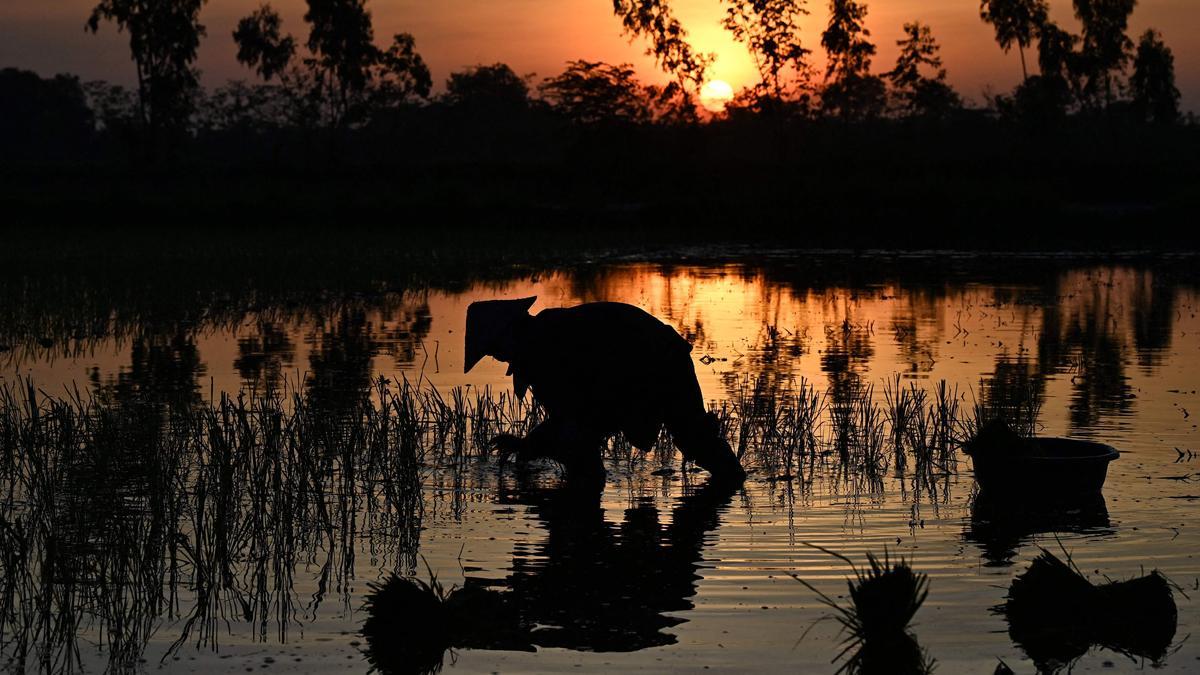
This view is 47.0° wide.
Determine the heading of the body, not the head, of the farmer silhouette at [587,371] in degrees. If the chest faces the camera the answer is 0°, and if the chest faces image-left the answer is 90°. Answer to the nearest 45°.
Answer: approximately 90°

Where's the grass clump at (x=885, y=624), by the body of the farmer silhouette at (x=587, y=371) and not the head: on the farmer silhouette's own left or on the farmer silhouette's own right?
on the farmer silhouette's own left

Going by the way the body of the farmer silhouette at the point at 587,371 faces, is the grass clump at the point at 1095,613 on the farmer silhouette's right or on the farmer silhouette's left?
on the farmer silhouette's left
